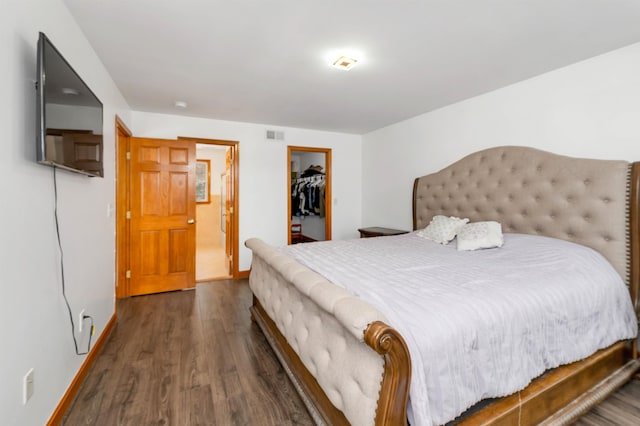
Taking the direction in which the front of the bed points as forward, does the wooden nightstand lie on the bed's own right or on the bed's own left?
on the bed's own right

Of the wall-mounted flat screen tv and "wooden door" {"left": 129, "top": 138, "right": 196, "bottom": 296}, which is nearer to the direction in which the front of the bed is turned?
the wall-mounted flat screen tv

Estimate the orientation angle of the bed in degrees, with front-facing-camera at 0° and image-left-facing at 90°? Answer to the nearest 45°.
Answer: approximately 45°

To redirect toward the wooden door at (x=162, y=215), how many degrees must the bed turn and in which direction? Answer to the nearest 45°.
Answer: approximately 45° to its right
